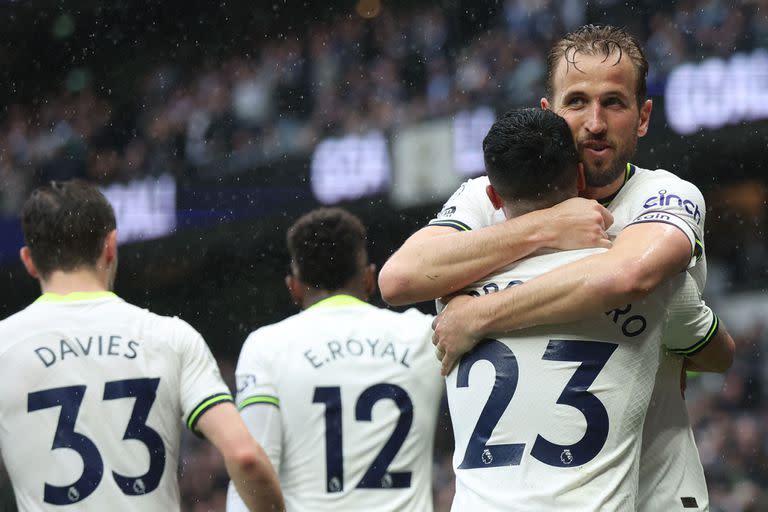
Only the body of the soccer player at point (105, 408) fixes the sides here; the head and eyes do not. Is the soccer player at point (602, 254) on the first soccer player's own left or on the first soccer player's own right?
on the first soccer player's own right

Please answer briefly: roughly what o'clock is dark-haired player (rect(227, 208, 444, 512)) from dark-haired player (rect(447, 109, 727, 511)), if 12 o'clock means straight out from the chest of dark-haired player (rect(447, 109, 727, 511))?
dark-haired player (rect(227, 208, 444, 512)) is roughly at 11 o'clock from dark-haired player (rect(447, 109, 727, 511)).

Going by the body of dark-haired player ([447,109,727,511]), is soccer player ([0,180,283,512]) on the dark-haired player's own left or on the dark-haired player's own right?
on the dark-haired player's own left

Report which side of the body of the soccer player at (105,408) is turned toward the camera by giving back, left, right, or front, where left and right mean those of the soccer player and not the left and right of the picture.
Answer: back

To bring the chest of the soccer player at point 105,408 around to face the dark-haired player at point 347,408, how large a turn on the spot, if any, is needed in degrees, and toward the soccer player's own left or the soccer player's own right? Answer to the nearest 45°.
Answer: approximately 45° to the soccer player's own right

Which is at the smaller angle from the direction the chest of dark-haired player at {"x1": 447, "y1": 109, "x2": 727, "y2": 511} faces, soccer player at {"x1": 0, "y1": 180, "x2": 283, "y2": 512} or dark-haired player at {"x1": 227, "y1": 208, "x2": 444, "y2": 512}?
the dark-haired player

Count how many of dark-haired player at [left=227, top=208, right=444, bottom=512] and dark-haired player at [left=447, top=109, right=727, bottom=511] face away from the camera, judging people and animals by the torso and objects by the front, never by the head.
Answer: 2

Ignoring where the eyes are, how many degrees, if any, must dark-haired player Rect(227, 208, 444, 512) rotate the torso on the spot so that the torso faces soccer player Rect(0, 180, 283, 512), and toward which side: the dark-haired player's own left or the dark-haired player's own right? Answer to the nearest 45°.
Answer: approximately 135° to the dark-haired player's own left

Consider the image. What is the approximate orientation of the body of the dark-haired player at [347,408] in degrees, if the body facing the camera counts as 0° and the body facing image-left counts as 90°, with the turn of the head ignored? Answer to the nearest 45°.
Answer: approximately 180°

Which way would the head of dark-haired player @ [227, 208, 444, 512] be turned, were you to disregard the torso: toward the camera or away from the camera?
away from the camera

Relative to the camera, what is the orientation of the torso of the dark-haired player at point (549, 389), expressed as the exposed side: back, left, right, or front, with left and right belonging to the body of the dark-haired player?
back

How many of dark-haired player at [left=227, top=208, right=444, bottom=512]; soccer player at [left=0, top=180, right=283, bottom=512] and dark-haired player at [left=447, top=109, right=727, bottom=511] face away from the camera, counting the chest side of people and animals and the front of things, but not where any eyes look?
3

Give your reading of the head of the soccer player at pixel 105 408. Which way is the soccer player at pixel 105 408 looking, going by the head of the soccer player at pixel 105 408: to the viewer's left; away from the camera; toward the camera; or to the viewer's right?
away from the camera
